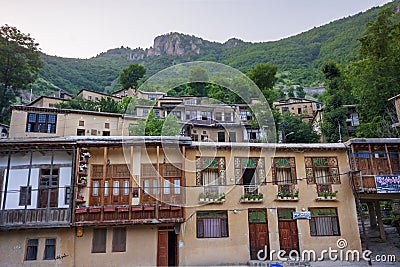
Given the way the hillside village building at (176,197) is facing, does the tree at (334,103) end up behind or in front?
behind

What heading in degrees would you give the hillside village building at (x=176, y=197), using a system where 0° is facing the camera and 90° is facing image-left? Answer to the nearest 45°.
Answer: approximately 0°

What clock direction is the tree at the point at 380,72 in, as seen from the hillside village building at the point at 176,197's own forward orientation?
The tree is roughly at 8 o'clock from the hillside village building.

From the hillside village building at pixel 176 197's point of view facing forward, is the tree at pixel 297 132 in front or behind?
behind

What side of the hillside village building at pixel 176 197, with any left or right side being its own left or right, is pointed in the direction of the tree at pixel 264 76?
back

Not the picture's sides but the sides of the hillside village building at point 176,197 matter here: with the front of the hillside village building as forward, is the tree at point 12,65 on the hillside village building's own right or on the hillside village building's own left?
on the hillside village building's own right
